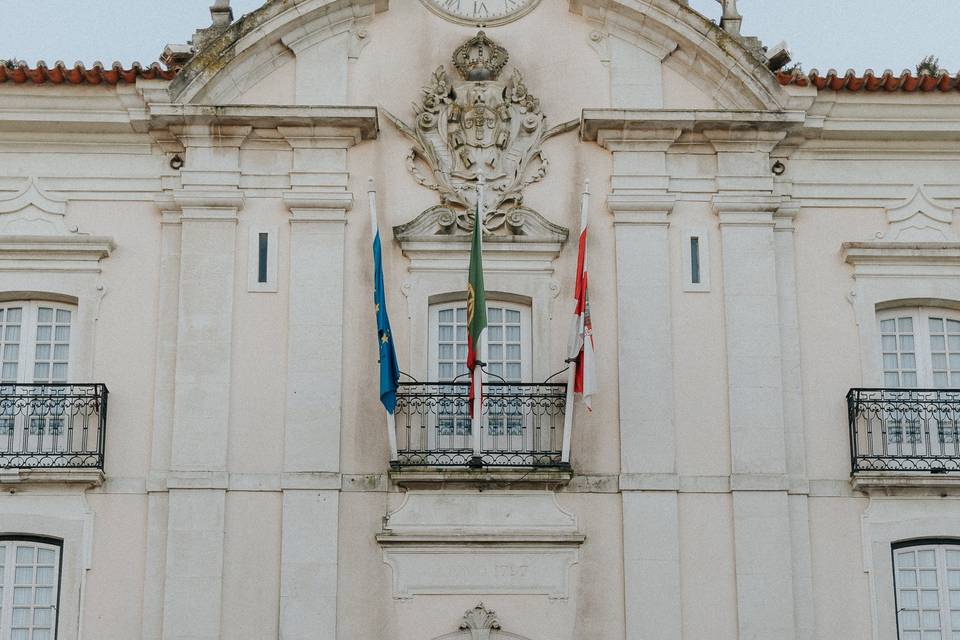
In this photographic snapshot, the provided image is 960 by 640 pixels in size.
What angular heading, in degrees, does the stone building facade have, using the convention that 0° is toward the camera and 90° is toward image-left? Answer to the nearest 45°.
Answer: approximately 0°

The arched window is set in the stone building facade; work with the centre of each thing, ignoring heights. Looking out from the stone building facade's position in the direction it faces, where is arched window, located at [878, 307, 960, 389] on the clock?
The arched window is roughly at 9 o'clock from the stone building facade.
